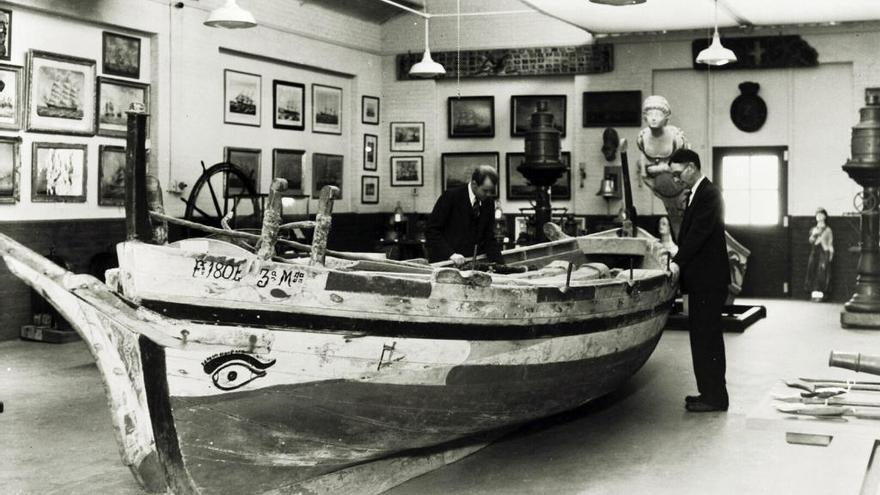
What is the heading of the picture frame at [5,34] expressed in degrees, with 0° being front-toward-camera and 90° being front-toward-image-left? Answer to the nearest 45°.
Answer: approximately 315°

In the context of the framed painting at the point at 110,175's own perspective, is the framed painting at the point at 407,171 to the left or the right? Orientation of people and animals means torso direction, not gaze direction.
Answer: on its left

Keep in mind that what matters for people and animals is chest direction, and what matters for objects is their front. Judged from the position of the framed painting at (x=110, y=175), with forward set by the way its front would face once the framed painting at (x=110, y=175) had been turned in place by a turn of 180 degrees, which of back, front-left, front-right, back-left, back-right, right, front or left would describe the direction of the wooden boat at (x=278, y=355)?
back-left

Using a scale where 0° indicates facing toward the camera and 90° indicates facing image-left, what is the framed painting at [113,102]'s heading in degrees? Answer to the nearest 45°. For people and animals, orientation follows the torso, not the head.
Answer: approximately 315°

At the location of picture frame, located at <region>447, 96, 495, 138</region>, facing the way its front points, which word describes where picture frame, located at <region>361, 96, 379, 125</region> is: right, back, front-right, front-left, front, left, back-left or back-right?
right

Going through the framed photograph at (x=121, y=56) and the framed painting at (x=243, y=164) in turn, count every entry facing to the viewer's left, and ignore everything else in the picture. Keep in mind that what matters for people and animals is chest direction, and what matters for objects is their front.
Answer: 0

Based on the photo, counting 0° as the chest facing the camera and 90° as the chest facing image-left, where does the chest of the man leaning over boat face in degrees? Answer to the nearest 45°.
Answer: approximately 315°

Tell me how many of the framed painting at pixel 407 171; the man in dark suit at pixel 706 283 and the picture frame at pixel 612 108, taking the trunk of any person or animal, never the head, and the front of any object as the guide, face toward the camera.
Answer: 2
